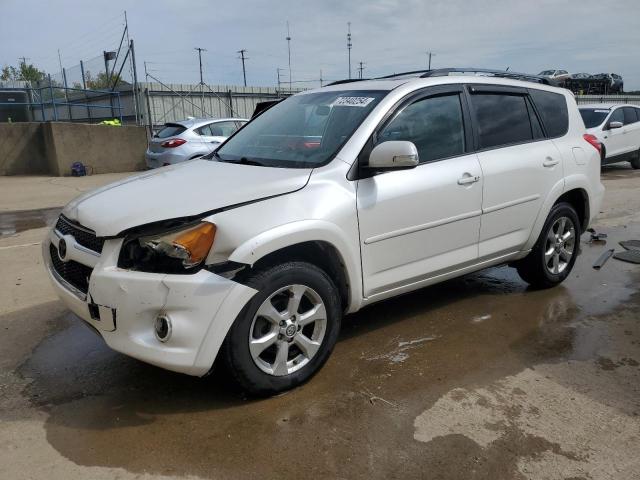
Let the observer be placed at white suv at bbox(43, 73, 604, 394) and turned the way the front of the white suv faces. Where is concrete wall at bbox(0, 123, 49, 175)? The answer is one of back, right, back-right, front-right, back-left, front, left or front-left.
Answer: right

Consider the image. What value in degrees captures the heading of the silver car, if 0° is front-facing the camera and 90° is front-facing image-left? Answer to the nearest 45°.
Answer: approximately 225°

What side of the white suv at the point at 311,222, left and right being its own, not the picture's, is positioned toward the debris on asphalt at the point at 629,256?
back

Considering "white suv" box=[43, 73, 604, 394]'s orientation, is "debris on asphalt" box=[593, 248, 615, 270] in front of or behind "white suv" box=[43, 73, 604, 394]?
behind

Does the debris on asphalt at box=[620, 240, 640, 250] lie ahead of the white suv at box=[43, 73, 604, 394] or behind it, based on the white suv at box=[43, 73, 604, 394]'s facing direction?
behind

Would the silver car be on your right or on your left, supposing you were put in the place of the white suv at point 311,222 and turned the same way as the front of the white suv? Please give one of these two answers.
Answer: on your right

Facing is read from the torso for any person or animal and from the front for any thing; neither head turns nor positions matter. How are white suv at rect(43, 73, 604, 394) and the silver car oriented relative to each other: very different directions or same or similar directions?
very different directions

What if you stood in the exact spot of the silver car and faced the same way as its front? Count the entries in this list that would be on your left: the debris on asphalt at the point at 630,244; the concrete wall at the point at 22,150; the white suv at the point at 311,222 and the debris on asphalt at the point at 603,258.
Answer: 1

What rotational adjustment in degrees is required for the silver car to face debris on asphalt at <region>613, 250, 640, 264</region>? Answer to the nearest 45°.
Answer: approximately 90° to its right

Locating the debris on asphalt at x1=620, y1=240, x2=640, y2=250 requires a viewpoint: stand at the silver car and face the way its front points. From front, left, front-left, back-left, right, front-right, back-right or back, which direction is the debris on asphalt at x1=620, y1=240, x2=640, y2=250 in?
right

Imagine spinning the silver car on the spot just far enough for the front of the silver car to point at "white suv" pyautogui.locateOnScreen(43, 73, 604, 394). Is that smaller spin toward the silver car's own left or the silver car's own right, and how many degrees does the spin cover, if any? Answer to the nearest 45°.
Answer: approximately 135° to the silver car's own right
